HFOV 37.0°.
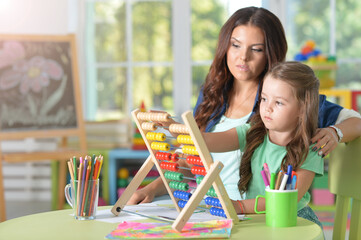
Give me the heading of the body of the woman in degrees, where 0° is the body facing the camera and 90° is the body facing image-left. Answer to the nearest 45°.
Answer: approximately 45°

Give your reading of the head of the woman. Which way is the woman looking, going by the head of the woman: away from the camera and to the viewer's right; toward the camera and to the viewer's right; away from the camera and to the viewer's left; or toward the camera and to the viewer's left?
toward the camera and to the viewer's left

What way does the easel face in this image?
toward the camera

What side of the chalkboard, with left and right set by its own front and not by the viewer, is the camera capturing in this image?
front

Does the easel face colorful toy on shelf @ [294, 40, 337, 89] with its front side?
no

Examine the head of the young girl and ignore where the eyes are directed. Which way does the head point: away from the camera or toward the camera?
toward the camera

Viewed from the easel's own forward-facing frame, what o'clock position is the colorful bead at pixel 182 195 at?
The colorful bead is roughly at 12 o'clock from the easel.

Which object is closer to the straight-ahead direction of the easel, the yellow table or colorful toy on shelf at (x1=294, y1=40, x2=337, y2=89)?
the yellow table

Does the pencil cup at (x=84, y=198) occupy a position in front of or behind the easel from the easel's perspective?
in front

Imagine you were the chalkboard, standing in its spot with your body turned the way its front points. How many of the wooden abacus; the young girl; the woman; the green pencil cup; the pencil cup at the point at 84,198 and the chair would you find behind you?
0

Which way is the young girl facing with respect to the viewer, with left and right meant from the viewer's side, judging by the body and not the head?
facing the viewer and to the left of the viewer

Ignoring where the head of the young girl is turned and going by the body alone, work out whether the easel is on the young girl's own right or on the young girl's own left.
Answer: on the young girl's own right

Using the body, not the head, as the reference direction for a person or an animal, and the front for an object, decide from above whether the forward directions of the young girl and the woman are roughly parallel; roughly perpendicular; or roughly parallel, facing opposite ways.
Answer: roughly parallel
